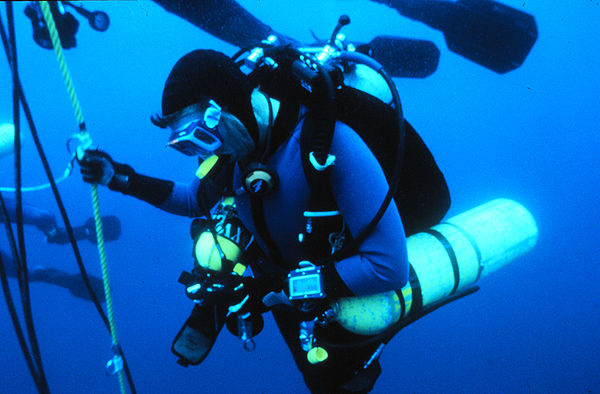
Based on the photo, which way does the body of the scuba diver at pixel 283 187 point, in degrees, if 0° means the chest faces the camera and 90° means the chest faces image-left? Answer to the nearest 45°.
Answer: approximately 45°
